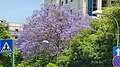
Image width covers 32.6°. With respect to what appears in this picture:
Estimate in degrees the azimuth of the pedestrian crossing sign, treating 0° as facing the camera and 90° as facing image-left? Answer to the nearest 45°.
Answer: approximately 0°

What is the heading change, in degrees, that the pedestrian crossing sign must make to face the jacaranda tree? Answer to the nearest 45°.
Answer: approximately 180°
